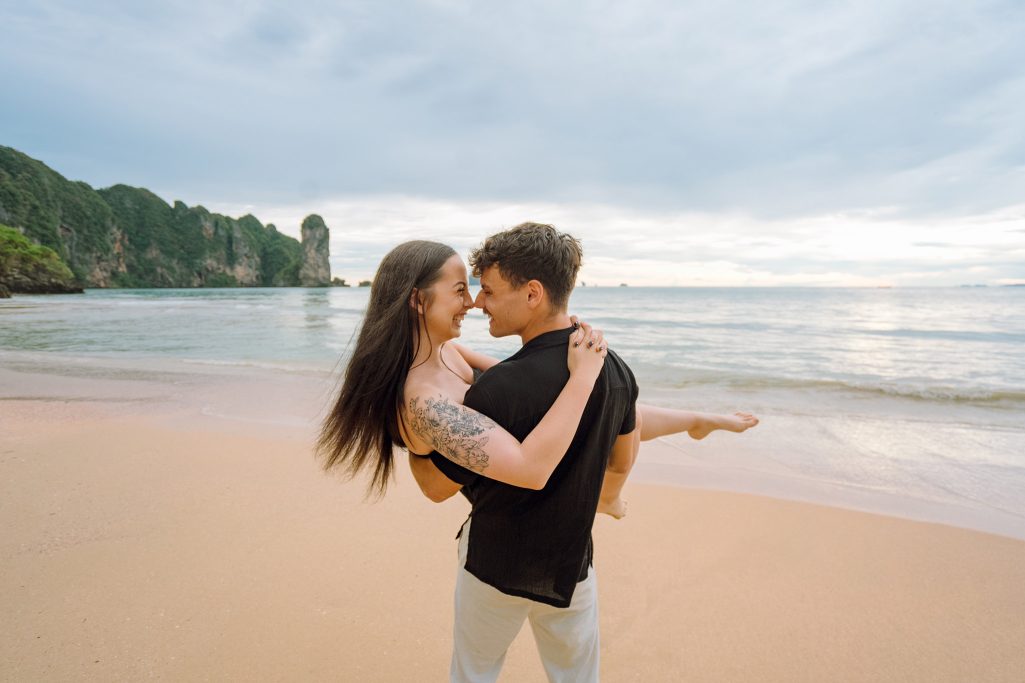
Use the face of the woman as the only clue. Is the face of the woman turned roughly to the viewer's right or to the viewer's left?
to the viewer's right

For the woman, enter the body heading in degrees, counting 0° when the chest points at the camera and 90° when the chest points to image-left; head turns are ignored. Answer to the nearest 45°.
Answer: approximately 270°

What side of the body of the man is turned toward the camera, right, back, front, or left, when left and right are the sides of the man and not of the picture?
back

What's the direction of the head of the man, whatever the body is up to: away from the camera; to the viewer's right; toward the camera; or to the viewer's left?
to the viewer's left
